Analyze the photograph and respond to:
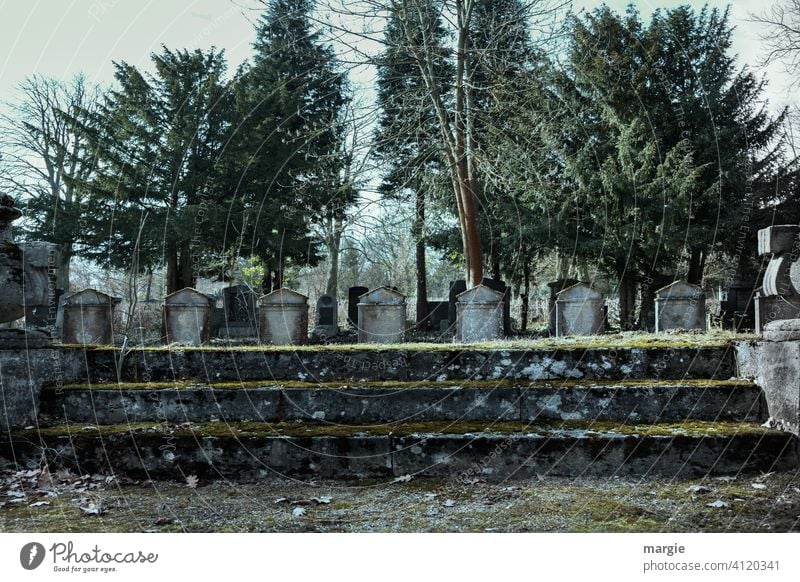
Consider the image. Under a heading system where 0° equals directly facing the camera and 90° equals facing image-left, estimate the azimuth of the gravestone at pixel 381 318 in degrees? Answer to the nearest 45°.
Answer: approximately 0°

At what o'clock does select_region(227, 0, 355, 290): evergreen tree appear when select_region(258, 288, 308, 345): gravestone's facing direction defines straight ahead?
The evergreen tree is roughly at 6 o'clock from the gravestone.

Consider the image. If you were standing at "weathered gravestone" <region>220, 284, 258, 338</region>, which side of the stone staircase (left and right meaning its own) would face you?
back

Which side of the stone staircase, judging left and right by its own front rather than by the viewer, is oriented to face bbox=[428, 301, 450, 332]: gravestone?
back

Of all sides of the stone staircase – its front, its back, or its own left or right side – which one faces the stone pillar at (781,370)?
left

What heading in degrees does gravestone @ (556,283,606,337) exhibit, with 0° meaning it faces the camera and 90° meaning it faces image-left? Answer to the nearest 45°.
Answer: approximately 0°

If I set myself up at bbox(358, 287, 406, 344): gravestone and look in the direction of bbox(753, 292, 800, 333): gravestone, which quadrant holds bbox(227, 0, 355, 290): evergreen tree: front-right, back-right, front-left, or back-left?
back-left

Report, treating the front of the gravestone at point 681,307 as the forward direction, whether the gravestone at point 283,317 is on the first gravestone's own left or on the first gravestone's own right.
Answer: on the first gravestone's own right
